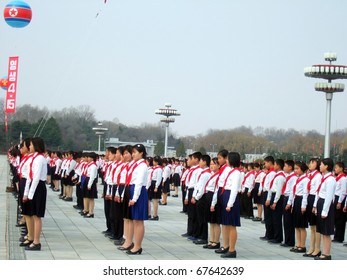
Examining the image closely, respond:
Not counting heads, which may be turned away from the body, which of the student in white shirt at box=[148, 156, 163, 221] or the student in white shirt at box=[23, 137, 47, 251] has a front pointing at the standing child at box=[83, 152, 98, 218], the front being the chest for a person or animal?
the student in white shirt at box=[148, 156, 163, 221]

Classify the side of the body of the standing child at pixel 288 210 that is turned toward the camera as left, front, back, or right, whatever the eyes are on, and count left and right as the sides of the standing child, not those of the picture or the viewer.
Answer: left

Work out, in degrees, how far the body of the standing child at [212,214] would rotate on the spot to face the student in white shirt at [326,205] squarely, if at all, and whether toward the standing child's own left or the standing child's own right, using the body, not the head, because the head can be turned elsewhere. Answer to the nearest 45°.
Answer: approximately 135° to the standing child's own left

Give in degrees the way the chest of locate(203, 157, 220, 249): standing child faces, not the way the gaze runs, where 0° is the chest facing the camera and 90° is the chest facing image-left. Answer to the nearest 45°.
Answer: approximately 90°

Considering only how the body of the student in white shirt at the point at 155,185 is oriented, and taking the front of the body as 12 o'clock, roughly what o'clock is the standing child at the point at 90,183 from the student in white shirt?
The standing child is roughly at 12 o'clock from the student in white shirt.

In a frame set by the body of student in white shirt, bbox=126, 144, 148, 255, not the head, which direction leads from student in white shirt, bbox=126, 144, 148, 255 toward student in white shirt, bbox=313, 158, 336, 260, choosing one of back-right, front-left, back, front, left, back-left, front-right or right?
back

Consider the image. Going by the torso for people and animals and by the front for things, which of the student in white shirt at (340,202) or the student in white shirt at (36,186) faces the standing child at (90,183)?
the student in white shirt at (340,202)

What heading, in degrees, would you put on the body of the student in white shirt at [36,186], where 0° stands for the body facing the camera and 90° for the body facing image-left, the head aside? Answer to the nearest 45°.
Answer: approximately 90°

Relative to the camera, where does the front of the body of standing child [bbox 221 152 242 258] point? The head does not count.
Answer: to the viewer's left

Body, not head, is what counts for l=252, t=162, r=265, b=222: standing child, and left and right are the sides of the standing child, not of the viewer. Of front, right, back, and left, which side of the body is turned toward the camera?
left

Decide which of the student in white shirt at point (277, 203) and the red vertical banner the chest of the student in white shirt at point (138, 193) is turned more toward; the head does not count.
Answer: the red vertical banner

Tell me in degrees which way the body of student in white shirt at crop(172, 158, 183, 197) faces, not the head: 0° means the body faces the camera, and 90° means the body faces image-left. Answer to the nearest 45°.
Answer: approximately 90°
